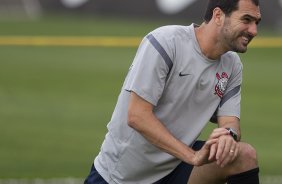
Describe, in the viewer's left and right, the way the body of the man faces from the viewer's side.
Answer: facing the viewer and to the right of the viewer
